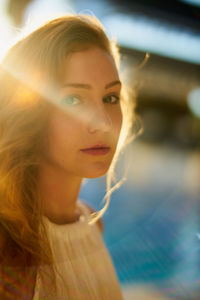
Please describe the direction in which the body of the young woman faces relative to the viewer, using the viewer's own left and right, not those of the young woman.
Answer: facing the viewer and to the right of the viewer
